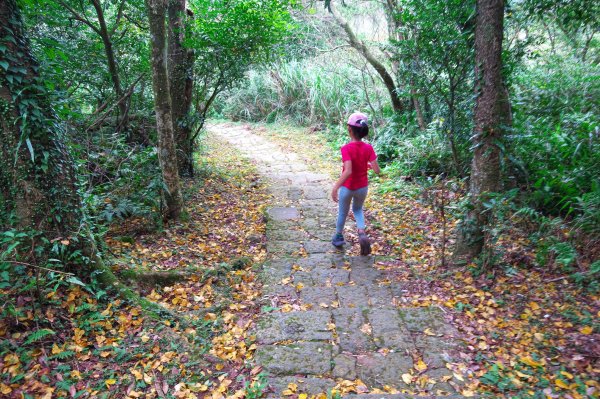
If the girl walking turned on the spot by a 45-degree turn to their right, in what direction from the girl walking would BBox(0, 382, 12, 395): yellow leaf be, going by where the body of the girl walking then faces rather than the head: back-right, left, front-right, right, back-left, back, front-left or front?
back-left

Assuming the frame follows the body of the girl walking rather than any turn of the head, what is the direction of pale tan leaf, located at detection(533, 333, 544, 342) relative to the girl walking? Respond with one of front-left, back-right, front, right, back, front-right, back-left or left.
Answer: back

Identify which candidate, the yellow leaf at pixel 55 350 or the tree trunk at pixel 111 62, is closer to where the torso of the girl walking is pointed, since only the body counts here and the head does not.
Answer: the tree trunk

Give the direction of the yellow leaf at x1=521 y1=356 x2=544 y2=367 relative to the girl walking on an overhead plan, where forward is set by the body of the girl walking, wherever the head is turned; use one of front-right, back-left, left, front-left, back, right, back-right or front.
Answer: back

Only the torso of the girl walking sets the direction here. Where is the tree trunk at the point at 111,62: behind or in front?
in front

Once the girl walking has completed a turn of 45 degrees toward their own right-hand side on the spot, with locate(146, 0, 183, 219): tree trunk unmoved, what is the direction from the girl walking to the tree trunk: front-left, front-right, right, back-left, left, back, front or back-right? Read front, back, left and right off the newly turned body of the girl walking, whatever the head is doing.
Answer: left

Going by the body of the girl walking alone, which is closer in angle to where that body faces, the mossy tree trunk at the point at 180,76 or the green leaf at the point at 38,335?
the mossy tree trunk

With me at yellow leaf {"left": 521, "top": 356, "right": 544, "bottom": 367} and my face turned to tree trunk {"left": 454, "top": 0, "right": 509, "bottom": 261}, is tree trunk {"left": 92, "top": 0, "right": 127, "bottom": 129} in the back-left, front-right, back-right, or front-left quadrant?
front-left

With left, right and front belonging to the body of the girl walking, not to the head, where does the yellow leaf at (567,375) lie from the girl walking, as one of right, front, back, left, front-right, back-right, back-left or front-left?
back

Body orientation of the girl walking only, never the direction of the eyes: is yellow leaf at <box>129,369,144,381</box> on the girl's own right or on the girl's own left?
on the girl's own left

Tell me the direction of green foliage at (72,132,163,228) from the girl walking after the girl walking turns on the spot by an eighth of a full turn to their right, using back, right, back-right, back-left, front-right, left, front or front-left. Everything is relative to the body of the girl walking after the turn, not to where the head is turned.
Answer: left

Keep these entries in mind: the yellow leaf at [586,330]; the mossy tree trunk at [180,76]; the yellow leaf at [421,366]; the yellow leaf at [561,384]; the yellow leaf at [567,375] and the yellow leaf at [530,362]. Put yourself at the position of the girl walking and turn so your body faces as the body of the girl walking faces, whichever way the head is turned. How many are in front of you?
1

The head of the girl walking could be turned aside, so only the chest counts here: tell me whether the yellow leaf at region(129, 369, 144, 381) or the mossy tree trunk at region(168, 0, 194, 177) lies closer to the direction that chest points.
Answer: the mossy tree trunk

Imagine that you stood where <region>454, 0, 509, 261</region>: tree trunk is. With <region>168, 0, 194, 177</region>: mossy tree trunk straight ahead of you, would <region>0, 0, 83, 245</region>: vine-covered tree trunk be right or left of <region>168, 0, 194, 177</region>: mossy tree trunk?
left

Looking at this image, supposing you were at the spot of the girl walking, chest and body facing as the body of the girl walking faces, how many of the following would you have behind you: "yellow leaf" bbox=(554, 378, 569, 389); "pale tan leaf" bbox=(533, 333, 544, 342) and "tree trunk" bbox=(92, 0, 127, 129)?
2

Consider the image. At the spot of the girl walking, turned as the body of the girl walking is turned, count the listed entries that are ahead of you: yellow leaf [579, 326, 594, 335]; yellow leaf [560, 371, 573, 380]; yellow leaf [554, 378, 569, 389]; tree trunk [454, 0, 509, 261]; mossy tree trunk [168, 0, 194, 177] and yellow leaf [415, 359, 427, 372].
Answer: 1

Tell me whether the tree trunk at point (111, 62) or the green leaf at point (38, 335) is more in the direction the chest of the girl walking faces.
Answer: the tree trunk

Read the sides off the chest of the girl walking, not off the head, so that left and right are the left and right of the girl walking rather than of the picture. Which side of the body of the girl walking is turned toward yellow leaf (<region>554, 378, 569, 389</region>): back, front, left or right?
back

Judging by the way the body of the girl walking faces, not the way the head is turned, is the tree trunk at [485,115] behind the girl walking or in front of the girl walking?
behind

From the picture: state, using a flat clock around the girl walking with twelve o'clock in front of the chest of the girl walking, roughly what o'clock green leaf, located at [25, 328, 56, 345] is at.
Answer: The green leaf is roughly at 9 o'clock from the girl walking.

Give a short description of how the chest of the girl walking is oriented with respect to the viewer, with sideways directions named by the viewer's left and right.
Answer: facing away from the viewer and to the left of the viewer
